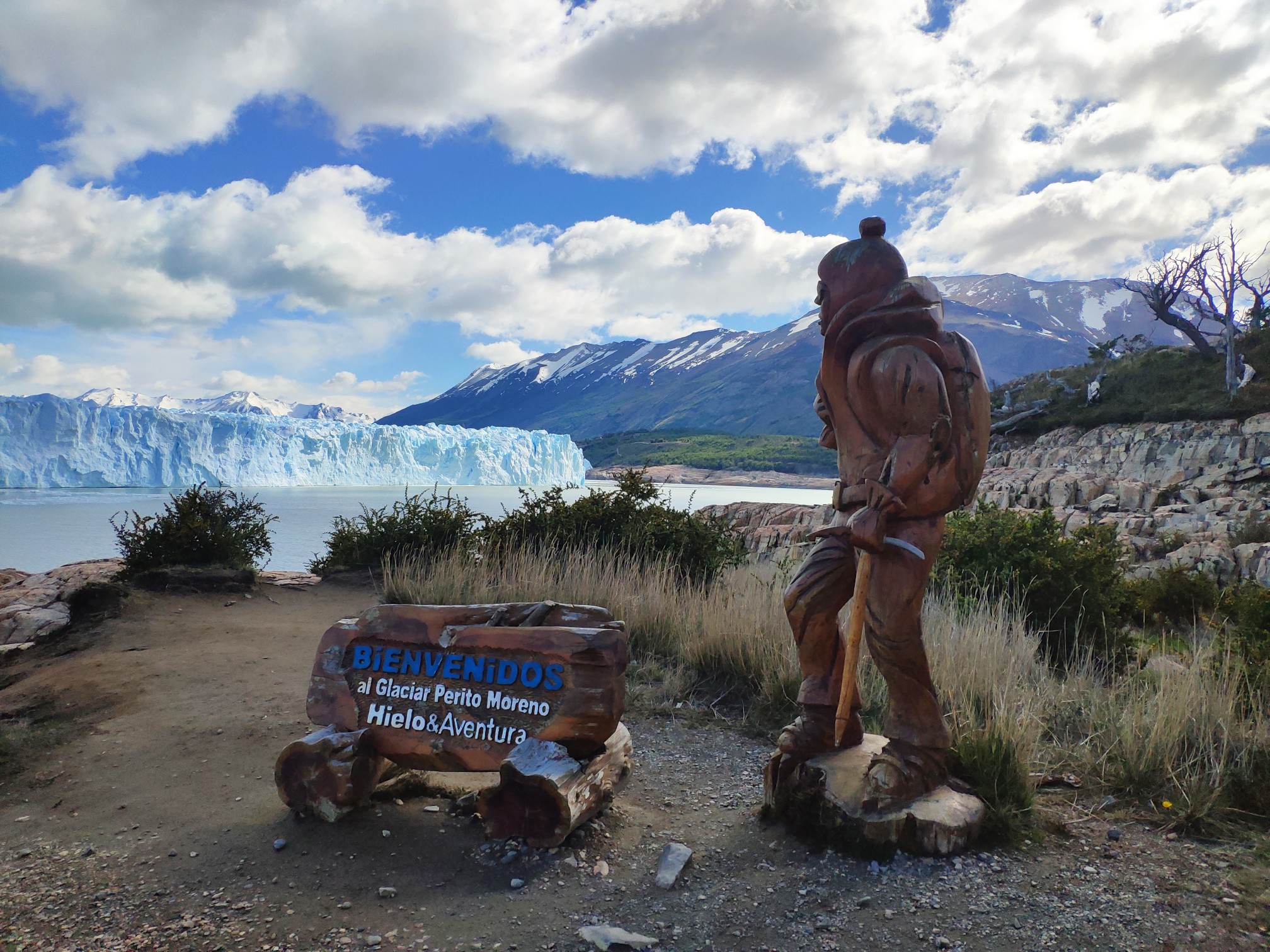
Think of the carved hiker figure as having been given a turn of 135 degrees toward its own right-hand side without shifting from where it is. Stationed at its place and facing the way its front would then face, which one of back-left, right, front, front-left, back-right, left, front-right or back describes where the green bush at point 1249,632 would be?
front

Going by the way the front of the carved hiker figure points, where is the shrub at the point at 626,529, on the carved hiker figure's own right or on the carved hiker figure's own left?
on the carved hiker figure's own right

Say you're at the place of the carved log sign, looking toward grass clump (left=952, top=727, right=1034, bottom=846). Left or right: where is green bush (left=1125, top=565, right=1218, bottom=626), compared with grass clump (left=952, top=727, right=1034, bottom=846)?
left

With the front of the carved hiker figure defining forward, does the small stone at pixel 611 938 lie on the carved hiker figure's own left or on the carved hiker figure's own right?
on the carved hiker figure's own left

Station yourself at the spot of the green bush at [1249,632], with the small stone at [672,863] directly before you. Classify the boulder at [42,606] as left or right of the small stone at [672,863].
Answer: right

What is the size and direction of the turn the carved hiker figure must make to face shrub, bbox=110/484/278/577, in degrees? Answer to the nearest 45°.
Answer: approximately 45° to its right

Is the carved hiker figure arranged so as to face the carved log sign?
yes

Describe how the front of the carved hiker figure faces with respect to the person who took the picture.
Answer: facing to the left of the viewer

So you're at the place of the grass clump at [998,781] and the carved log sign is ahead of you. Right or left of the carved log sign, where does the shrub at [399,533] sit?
right
